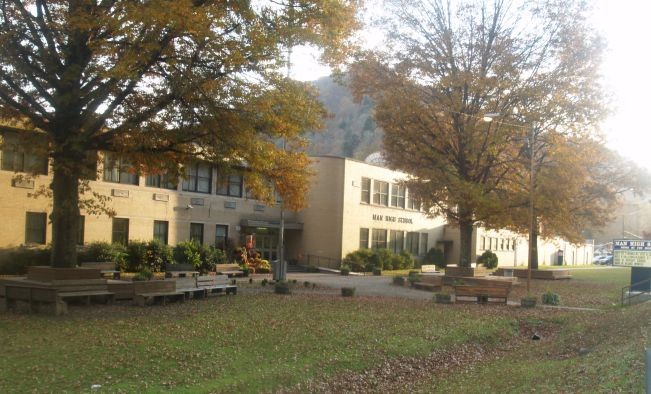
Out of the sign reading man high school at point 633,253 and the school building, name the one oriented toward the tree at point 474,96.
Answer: the school building

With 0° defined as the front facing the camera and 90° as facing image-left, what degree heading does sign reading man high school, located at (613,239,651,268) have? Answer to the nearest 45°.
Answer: approximately 0°

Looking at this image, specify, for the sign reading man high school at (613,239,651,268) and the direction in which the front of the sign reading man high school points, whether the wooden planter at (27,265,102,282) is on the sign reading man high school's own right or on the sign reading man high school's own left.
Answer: on the sign reading man high school's own right

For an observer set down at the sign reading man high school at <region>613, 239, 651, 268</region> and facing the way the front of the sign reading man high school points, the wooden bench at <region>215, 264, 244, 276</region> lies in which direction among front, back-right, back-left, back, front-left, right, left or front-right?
back-right

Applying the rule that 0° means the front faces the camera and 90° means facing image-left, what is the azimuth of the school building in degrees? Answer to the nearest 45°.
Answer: approximately 315°

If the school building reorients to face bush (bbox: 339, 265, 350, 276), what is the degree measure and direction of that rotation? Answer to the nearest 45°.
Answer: approximately 45° to its left

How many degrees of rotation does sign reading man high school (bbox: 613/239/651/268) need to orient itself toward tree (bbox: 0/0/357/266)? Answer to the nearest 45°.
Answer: approximately 90° to its right

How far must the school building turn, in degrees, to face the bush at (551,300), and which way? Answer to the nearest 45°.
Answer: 0° — it already faces it
